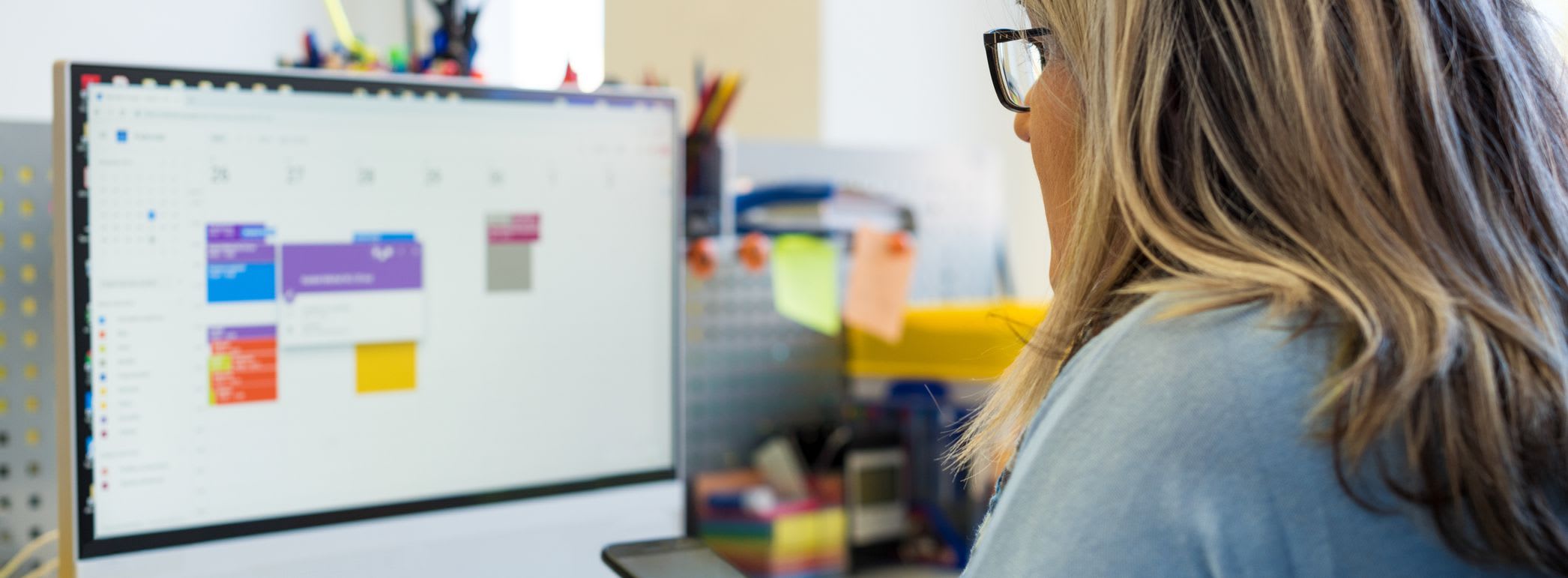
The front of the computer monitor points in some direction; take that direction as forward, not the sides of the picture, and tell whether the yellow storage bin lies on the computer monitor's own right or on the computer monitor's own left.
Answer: on the computer monitor's own left

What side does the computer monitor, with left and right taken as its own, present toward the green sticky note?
left

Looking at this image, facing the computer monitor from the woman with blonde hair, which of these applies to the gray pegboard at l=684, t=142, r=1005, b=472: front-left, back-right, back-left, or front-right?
front-right

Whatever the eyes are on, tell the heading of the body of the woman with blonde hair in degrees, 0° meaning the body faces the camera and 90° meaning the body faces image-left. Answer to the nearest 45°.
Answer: approximately 135°

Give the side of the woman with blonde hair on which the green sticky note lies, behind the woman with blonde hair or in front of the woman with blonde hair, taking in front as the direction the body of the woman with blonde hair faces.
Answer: in front

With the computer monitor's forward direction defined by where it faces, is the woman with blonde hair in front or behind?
in front

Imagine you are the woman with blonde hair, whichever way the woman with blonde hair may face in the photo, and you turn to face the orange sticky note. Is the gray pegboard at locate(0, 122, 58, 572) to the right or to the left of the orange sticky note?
left

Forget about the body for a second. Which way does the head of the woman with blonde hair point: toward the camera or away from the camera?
away from the camera

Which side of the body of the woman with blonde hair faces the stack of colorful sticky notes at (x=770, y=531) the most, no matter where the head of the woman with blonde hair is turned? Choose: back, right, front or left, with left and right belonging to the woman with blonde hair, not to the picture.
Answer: front

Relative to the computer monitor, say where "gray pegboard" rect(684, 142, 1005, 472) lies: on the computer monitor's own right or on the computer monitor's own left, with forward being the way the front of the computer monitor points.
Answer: on the computer monitor's own left

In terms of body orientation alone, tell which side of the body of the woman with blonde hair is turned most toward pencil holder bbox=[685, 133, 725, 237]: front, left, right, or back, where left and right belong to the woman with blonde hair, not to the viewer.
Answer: front

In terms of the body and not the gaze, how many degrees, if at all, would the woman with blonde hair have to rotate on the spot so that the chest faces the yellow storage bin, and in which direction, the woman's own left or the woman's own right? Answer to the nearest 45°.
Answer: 0° — they already face it
